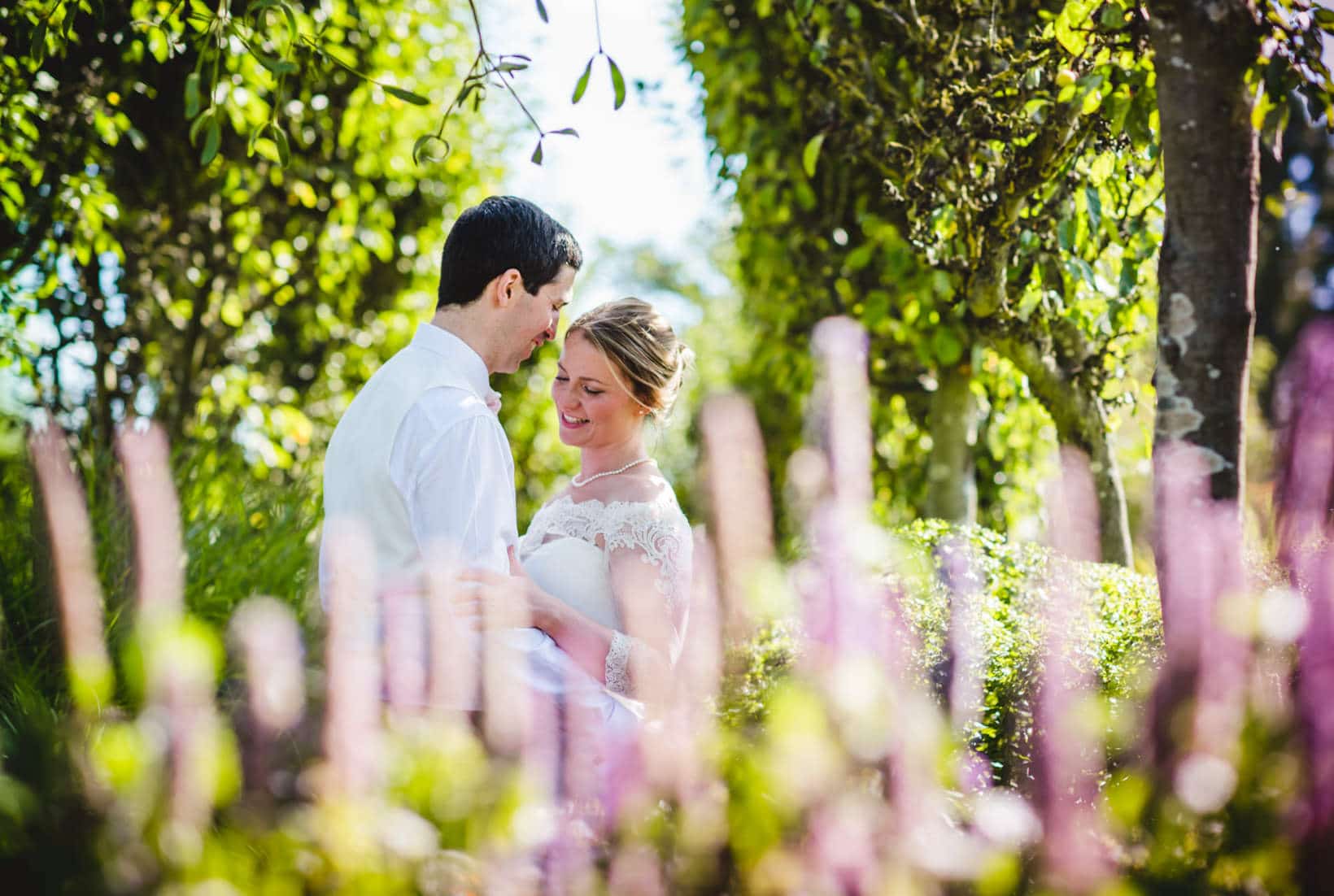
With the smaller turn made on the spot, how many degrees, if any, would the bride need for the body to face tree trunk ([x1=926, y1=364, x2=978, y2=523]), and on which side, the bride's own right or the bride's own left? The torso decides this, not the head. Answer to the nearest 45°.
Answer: approximately 180°

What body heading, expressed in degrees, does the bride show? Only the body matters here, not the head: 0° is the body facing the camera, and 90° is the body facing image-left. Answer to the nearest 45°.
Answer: approximately 45°

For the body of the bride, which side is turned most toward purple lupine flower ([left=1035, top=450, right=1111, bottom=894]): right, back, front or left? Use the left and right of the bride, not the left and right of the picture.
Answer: left

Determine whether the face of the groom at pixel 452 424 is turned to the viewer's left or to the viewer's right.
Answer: to the viewer's right

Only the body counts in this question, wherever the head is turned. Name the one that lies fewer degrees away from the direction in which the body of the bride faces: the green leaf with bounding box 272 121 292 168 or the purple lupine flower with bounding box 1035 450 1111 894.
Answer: the green leaf

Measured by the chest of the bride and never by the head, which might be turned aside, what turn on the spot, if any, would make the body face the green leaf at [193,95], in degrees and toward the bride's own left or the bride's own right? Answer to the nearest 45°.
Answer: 0° — they already face it
